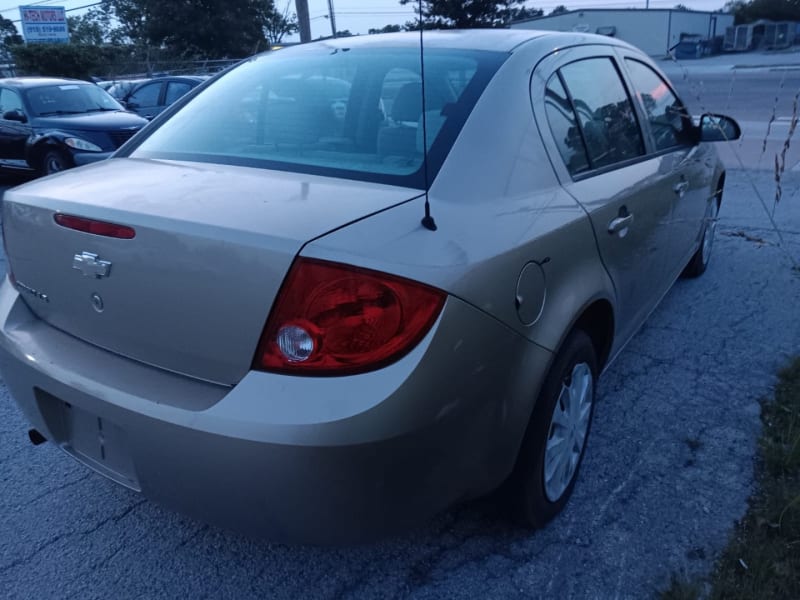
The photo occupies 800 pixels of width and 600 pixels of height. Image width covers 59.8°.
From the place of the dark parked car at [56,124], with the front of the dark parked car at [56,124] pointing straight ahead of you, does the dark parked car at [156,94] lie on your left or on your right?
on your left

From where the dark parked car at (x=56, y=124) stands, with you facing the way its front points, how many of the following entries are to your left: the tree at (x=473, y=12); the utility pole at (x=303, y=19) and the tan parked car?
2

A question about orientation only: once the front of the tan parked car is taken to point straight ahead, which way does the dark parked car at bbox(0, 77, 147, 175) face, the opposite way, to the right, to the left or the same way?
to the right

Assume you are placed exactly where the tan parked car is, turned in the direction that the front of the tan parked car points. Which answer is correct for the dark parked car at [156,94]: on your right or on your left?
on your left

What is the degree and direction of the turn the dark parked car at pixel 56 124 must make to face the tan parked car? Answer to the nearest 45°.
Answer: approximately 45° to its right

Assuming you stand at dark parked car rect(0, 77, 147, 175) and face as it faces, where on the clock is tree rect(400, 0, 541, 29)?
The tree is roughly at 9 o'clock from the dark parked car.

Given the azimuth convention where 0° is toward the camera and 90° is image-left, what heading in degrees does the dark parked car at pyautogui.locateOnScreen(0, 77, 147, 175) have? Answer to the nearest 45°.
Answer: approximately 315°

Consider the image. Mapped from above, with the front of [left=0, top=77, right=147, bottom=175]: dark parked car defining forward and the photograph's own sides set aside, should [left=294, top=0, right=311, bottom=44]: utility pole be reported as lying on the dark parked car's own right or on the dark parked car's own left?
on the dark parked car's own left

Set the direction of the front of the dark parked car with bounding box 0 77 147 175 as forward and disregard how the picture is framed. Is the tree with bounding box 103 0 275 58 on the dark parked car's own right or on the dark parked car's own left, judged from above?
on the dark parked car's own left

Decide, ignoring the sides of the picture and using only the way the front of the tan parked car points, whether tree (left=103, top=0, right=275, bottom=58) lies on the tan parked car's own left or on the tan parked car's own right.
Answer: on the tan parked car's own left

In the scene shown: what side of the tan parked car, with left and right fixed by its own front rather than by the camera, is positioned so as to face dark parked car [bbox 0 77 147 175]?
left

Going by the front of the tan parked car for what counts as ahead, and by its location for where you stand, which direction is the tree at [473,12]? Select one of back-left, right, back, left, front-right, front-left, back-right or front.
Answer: front-left

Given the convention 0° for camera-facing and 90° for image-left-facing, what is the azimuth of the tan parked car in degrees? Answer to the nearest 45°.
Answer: approximately 225°

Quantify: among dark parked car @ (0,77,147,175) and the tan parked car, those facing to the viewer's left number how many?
0

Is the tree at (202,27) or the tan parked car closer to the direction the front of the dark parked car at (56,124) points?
the tan parked car
